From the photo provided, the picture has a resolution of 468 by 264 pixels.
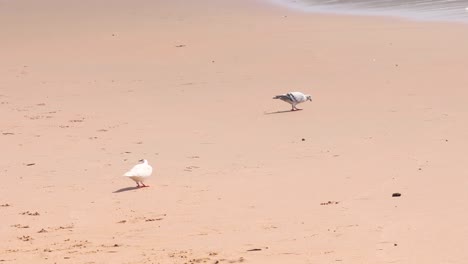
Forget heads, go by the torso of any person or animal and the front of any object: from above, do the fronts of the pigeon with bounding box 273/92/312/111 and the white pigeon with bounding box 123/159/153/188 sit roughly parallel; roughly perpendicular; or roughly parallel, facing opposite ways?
roughly parallel

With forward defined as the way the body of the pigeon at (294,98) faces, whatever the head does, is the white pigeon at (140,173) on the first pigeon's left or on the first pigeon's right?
on the first pigeon's right

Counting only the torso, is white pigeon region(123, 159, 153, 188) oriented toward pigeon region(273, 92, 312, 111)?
no

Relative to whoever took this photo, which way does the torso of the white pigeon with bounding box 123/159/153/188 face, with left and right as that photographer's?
facing to the right of the viewer

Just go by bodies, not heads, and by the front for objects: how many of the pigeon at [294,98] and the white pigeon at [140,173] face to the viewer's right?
2

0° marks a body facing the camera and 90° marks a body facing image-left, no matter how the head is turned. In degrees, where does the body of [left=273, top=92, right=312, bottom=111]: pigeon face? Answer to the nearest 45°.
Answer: approximately 270°
